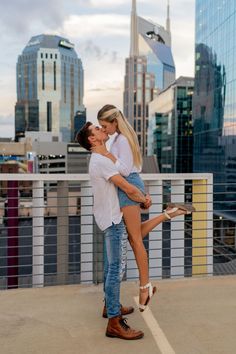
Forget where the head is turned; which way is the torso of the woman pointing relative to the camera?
to the viewer's left

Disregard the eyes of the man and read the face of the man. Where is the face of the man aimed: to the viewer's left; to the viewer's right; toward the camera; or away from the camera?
to the viewer's right

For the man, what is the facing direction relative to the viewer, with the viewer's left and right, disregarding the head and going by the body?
facing to the right of the viewer

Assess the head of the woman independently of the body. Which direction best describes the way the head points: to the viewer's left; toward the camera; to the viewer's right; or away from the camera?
to the viewer's left
